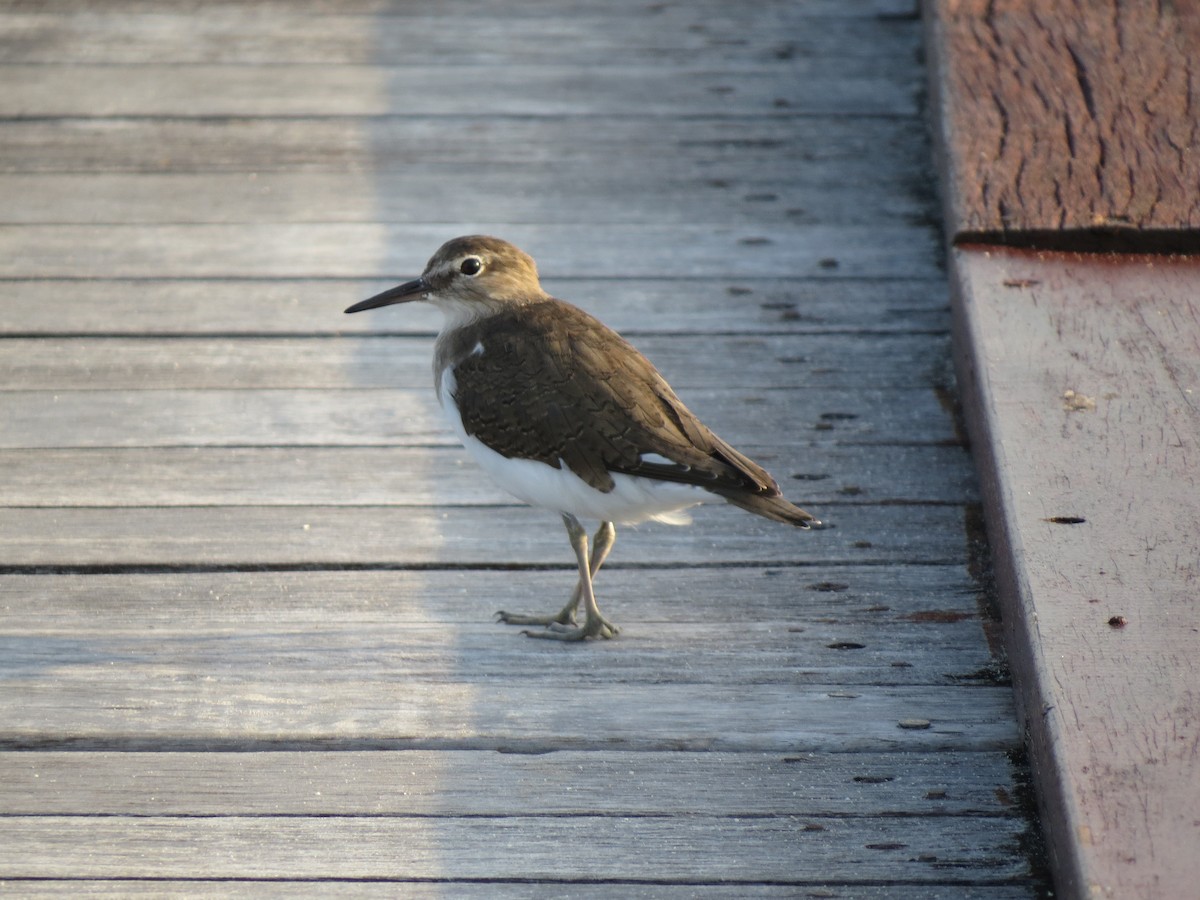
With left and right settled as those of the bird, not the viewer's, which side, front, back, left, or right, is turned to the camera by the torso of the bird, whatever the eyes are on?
left

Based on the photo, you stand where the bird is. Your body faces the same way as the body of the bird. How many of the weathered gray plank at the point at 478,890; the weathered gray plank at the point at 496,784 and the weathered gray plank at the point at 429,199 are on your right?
1

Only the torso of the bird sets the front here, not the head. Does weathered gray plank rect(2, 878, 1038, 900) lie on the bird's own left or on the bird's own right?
on the bird's own left

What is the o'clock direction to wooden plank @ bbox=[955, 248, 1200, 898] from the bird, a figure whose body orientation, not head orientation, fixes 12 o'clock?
The wooden plank is roughly at 7 o'clock from the bird.

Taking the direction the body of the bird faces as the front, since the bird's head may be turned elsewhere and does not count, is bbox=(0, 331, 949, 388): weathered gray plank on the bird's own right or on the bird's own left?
on the bird's own right

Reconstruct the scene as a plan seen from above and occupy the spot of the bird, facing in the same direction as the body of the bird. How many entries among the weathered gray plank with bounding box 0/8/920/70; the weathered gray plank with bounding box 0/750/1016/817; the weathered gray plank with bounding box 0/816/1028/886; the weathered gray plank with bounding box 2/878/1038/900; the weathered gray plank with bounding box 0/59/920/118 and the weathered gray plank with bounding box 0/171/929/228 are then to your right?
3

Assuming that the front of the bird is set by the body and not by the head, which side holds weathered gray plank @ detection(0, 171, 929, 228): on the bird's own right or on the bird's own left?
on the bird's own right

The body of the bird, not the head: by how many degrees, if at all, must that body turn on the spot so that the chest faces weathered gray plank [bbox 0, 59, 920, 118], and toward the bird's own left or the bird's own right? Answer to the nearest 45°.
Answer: approximately 90° to the bird's own right
